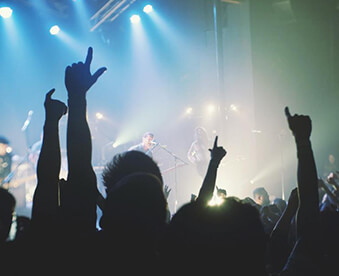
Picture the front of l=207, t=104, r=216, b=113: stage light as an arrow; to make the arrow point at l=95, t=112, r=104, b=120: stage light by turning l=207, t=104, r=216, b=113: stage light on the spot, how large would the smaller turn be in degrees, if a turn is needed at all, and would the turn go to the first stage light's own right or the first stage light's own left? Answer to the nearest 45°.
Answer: approximately 90° to the first stage light's own right

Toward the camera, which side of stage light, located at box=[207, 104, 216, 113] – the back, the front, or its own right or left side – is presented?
front

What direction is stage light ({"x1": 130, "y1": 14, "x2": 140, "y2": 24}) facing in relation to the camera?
toward the camera

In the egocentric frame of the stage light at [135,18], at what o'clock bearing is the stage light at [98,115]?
the stage light at [98,115] is roughly at 5 o'clock from the stage light at [135,18].

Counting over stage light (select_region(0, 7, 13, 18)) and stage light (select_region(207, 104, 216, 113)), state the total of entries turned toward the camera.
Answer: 2

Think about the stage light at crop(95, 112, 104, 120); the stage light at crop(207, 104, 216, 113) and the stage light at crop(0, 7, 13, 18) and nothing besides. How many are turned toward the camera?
3
